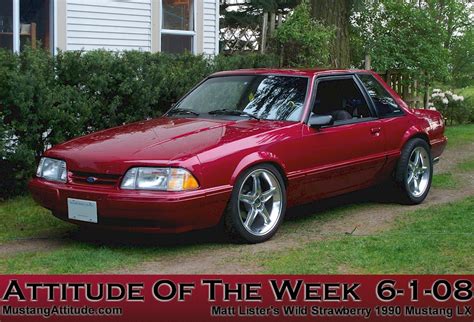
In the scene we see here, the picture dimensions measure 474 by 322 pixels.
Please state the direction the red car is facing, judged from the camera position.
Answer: facing the viewer and to the left of the viewer

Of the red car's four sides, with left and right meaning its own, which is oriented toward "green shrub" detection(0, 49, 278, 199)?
right

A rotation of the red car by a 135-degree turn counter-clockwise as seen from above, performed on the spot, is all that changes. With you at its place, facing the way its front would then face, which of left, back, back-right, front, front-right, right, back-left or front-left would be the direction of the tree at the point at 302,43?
left

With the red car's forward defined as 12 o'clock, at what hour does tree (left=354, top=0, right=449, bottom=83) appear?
The tree is roughly at 5 o'clock from the red car.

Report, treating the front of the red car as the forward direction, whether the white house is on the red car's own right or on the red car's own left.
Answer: on the red car's own right
